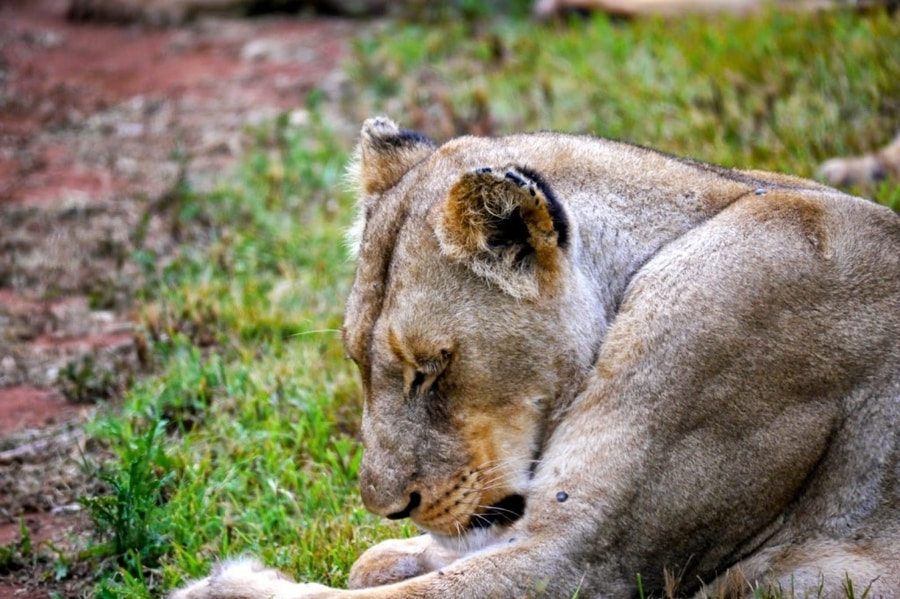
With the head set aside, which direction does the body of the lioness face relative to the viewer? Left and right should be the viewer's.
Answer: facing to the left of the viewer
